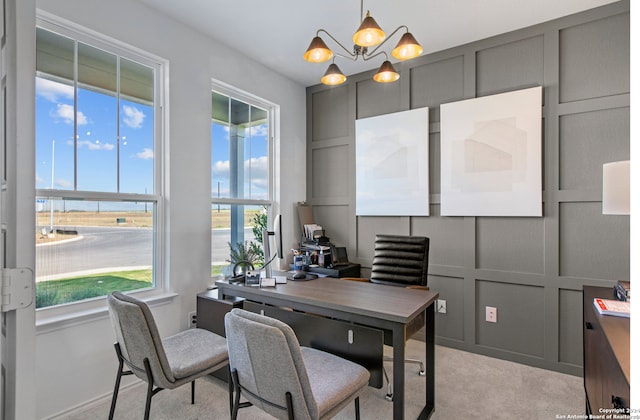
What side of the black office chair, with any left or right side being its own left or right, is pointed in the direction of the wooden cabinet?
left

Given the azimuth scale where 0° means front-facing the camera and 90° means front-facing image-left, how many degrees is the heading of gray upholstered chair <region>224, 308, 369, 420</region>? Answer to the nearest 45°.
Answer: approximately 225°

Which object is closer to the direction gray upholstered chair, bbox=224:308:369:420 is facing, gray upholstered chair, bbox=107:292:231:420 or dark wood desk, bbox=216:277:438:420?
the dark wood desk

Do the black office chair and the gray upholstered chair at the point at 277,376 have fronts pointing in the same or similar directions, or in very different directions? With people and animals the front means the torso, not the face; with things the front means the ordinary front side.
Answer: very different directions

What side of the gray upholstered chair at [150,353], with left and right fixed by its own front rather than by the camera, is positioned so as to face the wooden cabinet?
right

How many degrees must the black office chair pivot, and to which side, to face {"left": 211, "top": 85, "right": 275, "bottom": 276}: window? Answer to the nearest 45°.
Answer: approximately 45° to its right

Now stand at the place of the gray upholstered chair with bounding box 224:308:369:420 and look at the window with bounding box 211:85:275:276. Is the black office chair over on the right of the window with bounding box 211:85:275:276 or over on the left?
right

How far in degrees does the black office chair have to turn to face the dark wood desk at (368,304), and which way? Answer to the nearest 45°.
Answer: approximately 45° to its left

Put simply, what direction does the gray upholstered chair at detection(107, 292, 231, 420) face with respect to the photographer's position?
facing away from the viewer and to the right of the viewer

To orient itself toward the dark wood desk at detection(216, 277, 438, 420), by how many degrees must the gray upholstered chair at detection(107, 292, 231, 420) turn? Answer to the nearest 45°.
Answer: approximately 45° to its right
